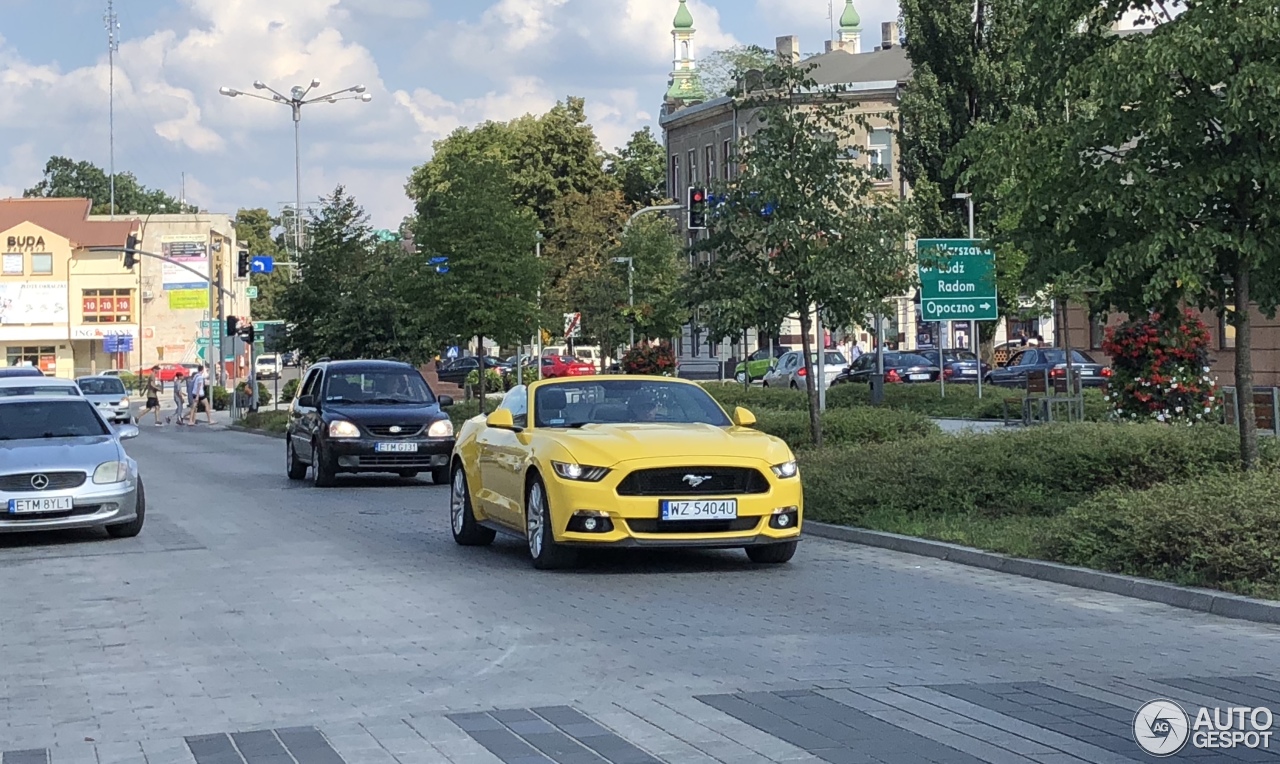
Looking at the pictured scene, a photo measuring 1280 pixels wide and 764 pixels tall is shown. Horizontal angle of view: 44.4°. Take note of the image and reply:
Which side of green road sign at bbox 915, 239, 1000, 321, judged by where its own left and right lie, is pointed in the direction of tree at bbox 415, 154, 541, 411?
right

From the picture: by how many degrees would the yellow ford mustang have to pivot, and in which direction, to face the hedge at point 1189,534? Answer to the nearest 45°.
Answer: approximately 45° to its left

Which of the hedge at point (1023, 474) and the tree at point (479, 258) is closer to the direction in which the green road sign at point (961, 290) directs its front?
the hedge

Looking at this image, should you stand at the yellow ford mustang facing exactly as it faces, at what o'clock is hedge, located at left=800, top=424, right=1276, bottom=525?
The hedge is roughly at 9 o'clock from the yellow ford mustang.

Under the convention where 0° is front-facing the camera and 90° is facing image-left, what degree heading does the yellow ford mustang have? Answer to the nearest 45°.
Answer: approximately 315°

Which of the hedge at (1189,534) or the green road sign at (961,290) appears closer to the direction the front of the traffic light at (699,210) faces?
the hedge

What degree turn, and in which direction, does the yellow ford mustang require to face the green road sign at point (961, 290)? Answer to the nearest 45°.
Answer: approximately 135° to its left

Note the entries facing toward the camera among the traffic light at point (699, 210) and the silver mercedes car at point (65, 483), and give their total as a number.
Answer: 2

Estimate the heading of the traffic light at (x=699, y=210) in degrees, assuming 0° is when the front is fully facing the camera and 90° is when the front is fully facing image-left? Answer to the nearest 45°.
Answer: approximately 0°

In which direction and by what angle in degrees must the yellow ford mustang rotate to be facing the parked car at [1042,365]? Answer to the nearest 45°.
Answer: approximately 135° to its left
